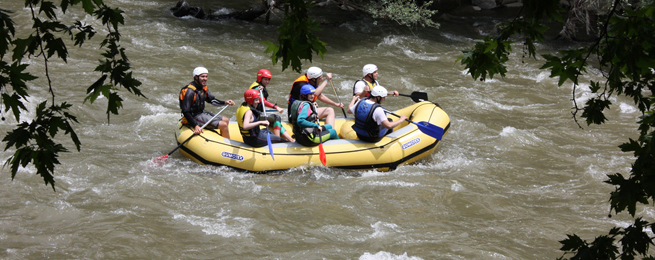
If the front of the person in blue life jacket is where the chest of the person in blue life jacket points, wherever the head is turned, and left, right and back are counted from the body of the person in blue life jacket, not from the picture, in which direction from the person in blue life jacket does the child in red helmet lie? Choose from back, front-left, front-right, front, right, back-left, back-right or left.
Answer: back-left

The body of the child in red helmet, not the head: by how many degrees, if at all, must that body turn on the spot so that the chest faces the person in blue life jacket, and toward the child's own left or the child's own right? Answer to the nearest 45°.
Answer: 0° — they already face them

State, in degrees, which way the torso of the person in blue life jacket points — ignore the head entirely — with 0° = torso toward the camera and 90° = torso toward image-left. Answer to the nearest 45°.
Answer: approximately 225°

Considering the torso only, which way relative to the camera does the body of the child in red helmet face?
to the viewer's right

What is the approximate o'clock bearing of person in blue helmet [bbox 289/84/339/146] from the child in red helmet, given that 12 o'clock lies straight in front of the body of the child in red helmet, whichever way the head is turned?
The person in blue helmet is roughly at 12 o'clock from the child in red helmet.

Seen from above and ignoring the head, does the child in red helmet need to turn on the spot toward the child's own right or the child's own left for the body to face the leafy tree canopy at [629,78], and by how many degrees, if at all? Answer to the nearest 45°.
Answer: approximately 45° to the child's own right

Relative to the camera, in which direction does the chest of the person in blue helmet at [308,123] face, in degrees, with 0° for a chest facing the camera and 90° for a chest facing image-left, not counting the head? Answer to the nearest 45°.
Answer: approximately 270°

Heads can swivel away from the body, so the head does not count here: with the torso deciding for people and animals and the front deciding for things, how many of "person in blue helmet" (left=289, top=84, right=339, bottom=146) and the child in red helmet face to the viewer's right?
2

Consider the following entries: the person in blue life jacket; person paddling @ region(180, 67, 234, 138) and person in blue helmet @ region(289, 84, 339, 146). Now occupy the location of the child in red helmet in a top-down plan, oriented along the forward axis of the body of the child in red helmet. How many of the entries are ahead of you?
2
